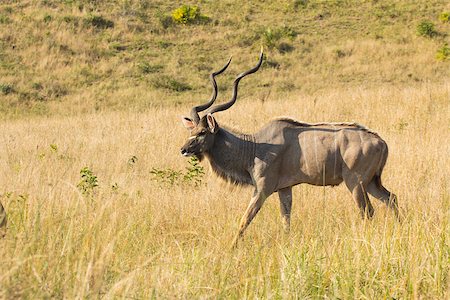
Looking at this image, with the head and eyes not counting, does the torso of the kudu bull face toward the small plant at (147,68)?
no

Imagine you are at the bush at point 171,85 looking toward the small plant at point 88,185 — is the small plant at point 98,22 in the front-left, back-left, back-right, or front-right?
back-right

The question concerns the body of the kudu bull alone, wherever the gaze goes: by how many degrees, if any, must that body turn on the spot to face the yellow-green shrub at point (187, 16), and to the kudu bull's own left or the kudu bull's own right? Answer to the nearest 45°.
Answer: approximately 90° to the kudu bull's own right

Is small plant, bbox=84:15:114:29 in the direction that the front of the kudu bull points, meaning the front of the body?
no

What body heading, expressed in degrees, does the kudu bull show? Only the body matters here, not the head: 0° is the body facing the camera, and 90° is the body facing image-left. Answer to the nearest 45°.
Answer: approximately 90°

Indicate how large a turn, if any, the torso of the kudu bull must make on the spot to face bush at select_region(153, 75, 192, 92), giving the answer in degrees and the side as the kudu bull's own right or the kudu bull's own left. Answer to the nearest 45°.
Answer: approximately 90° to the kudu bull's own right

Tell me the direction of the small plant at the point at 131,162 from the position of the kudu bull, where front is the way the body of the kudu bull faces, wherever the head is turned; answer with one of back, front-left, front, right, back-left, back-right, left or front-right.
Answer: front-right

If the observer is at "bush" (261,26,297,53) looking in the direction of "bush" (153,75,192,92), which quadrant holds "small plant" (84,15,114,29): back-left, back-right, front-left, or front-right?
front-right

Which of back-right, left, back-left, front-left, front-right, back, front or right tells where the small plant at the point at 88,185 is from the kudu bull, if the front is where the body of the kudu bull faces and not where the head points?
front

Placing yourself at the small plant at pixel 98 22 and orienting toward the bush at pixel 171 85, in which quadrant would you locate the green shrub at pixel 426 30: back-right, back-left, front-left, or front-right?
front-left

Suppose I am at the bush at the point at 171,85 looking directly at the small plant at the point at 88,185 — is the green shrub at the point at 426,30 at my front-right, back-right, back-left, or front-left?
back-left

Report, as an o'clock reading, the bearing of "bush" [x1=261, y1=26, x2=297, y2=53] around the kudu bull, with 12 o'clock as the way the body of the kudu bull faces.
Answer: The bush is roughly at 3 o'clock from the kudu bull.
